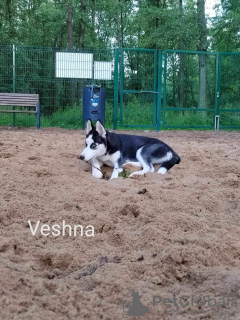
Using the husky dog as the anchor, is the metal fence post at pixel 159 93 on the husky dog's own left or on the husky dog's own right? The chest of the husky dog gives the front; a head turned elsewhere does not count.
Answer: on the husky dog's own right

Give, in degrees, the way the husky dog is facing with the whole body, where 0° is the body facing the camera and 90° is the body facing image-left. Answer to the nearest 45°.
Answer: approximately 90°

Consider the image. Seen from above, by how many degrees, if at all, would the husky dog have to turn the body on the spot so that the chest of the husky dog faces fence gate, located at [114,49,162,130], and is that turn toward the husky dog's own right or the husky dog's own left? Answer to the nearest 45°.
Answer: approximately 90° to the husky dog's own right

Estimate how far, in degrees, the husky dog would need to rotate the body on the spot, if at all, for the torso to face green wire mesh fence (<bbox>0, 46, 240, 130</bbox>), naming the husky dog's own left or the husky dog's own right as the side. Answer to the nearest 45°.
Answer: approximately 90° to the husky dog's own right

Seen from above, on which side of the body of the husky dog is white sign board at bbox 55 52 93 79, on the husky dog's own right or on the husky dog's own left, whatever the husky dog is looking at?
on the husky dog's own right

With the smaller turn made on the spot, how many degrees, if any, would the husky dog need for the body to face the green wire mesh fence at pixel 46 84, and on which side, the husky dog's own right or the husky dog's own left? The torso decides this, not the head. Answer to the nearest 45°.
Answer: approximately 90° to the husky dog's own right

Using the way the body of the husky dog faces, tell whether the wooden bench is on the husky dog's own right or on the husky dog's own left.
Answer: on the husky dog's own right
